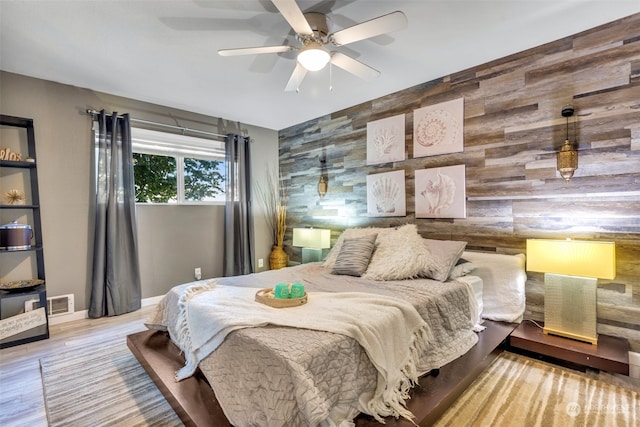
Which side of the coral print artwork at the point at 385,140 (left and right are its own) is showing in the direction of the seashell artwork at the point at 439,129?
left

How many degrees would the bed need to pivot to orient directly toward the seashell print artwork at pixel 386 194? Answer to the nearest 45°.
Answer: approximately 135° to its right

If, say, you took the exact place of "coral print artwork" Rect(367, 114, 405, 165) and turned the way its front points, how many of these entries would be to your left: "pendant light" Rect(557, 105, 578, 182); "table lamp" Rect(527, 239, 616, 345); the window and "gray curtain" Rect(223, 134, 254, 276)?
2

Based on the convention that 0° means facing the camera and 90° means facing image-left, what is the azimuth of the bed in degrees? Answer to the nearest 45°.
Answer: approximately 45°

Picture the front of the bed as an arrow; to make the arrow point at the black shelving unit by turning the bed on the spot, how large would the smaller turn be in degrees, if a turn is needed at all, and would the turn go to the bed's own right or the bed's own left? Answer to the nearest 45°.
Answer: approximately 45° to the bed's own right

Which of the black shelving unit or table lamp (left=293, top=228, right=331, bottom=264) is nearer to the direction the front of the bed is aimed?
the black shelving unit

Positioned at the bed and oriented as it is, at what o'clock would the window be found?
The window is roughly at 3 o'clock from the bed.

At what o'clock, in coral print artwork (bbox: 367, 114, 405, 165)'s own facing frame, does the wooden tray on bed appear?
The wooden tray on bed is roughly at 11 o'clock from the coral print artwork.

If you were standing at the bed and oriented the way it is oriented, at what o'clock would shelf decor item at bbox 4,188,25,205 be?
The shelf decor item is roughly at 2 o'clock from the bed.

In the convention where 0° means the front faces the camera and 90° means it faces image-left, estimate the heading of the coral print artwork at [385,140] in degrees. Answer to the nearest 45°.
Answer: approximately 45°

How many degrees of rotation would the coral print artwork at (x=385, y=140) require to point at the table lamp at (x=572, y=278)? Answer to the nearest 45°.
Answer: approximately 90° to its left
